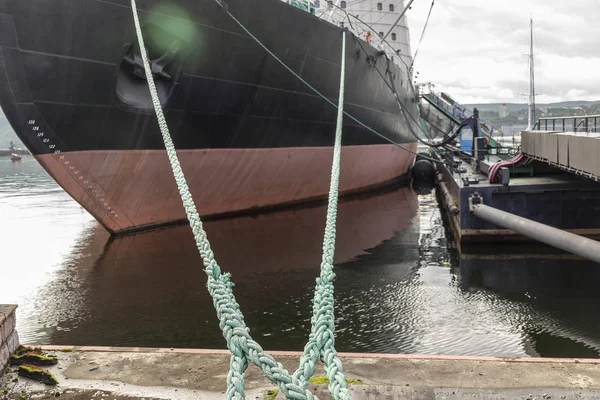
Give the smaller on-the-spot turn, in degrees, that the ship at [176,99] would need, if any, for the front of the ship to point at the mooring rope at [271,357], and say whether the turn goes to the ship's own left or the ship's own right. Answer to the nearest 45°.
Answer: approximately 45° to the ship's own left

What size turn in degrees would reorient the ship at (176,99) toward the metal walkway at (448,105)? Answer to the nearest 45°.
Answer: approximately 180°

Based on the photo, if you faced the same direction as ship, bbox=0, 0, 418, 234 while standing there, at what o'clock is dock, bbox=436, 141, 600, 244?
The dock is roughly at 8 o'clock from the ship.

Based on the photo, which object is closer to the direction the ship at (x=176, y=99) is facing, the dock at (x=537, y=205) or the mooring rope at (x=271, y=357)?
the mooring rope

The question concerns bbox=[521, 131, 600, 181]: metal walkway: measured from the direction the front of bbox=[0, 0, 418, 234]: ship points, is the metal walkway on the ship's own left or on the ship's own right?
on the ship's own left

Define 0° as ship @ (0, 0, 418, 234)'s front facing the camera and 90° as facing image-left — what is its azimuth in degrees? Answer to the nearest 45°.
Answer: approximately 45°
